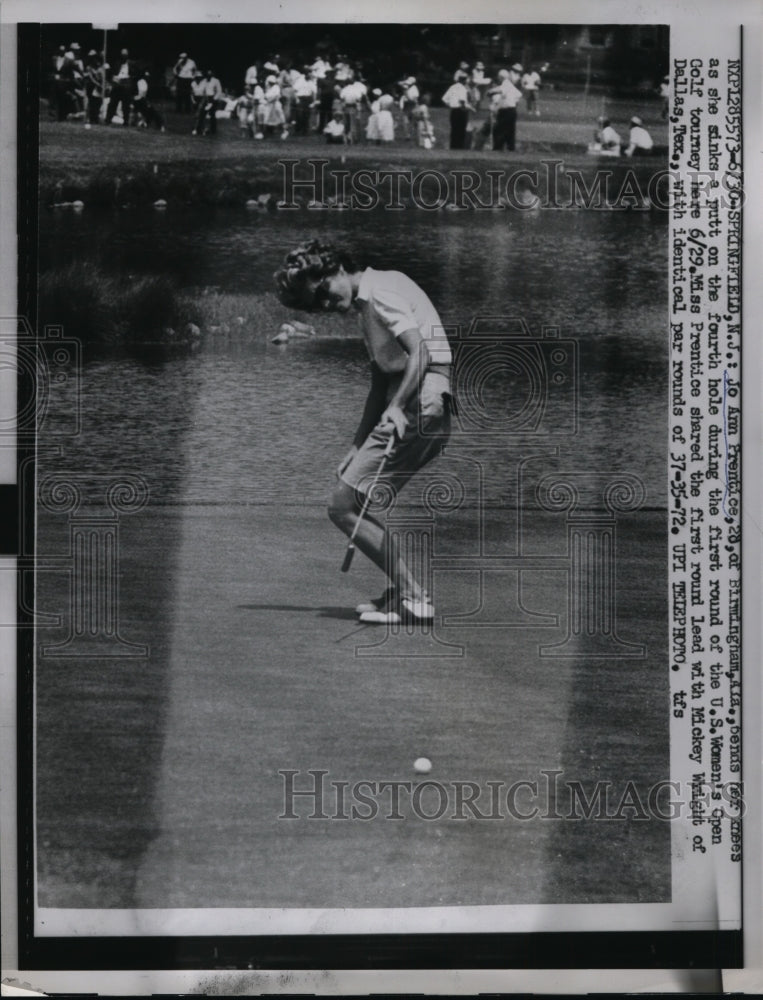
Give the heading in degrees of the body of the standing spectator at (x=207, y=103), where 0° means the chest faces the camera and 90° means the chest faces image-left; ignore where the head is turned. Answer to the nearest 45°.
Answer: approximately 0°
